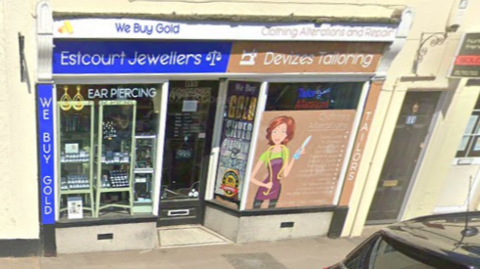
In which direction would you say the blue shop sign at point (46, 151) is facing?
toward the camera

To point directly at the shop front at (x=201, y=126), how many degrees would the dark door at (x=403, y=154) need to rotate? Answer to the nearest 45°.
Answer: approximately 45° to its right

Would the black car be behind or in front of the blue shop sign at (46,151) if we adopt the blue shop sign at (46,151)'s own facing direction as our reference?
in front

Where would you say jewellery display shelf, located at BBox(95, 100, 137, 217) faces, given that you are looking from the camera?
facing the viewer

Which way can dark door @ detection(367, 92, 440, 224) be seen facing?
toward the camera

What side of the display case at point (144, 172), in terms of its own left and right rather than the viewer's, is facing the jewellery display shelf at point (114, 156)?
right

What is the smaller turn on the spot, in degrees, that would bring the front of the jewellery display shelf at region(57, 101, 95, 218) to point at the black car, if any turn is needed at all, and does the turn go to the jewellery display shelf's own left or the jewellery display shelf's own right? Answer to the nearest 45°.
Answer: approximately 45° to the jewellery display shelf's own left

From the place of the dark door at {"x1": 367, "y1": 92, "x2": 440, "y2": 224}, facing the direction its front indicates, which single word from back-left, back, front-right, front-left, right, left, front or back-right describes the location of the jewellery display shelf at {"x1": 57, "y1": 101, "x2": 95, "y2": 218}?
front-right

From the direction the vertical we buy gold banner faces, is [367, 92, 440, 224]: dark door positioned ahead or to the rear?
to the rear

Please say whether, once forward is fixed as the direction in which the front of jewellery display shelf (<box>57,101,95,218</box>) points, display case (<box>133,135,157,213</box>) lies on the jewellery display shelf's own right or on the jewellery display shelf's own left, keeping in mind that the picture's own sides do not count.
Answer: on the jewellery display shelf's own left

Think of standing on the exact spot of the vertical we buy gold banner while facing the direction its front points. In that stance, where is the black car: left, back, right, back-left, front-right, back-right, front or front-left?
left
